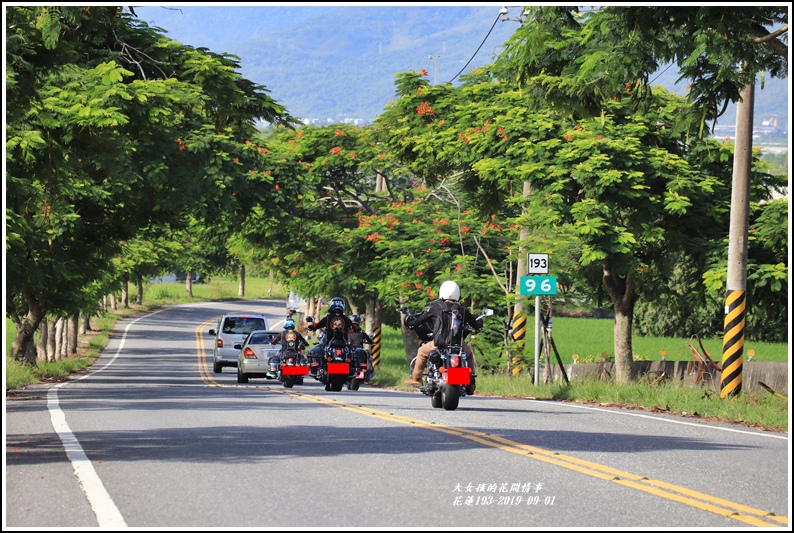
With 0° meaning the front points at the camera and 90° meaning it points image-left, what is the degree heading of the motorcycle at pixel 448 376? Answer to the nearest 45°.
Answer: approximately 180°

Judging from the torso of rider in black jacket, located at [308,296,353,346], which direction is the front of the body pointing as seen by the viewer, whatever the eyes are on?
away from the camera

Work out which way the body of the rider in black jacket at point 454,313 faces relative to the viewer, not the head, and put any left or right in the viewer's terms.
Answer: facing away from the viewer

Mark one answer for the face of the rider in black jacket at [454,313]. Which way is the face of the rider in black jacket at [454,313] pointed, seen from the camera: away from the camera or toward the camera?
away from the camera

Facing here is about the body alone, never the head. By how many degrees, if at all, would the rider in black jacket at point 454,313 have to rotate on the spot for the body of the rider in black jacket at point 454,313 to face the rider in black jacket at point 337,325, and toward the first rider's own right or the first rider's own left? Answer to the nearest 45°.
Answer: approximately 45° to the first rider's own left

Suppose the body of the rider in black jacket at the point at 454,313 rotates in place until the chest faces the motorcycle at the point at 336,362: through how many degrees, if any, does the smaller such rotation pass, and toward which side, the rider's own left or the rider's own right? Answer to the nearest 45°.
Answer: approximately 45° to the rider's own left

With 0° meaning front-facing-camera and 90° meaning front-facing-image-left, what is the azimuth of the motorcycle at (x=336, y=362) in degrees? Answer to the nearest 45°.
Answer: approximately 180°

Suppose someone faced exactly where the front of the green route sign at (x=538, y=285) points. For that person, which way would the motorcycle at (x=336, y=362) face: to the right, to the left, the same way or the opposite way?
the opposite way

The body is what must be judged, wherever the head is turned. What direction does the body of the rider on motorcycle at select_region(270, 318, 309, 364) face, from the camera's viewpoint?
away from the camera
